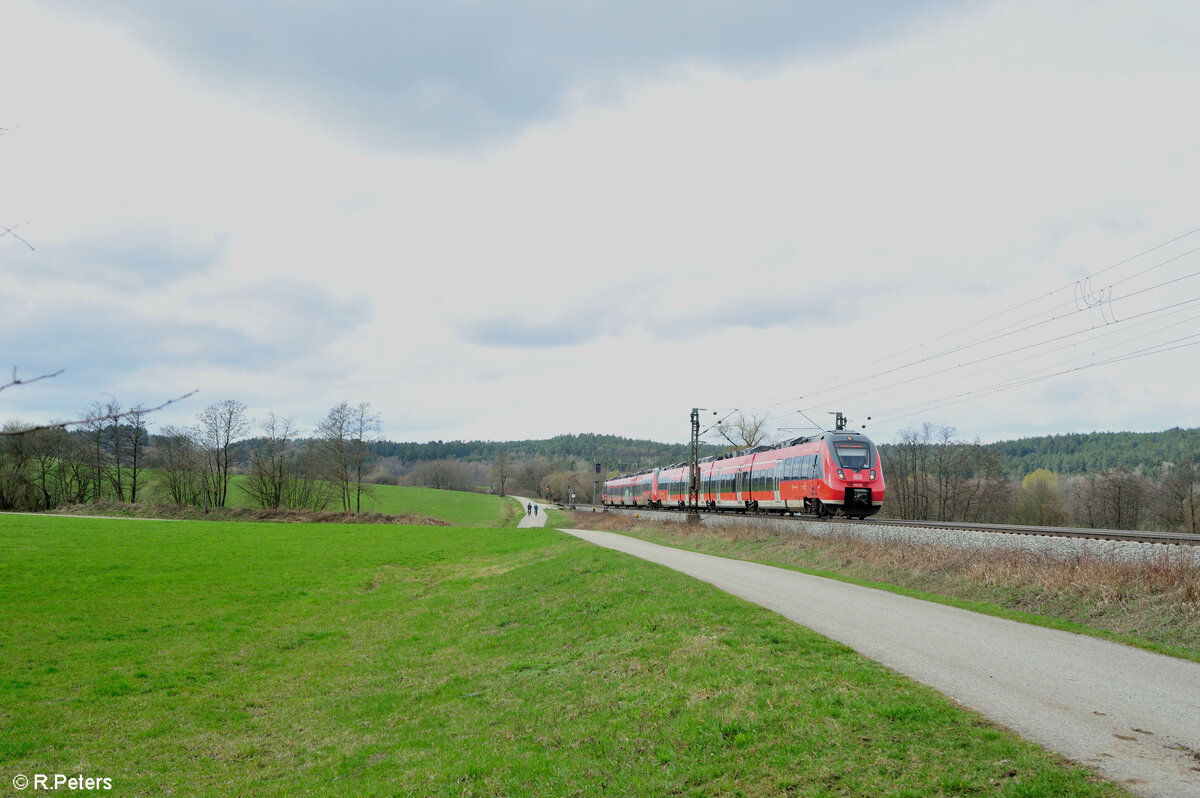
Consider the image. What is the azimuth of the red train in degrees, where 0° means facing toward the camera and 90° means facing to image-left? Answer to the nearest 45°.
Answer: approximately 315°
